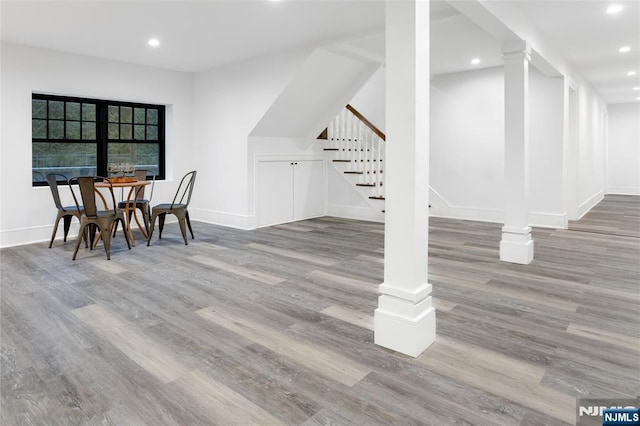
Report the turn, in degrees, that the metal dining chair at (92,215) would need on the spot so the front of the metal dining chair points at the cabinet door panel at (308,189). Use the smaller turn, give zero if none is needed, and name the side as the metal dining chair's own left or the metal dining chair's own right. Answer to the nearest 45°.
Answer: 0° — it already faces it

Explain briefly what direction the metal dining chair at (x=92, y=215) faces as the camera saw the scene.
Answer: facing away from the viewer and to the right of the viewer

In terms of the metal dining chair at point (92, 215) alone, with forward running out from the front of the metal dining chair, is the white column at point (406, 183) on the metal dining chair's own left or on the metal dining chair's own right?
on the metal dining chair's own right

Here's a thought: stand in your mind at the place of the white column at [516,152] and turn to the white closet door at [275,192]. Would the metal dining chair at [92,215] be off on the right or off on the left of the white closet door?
left
